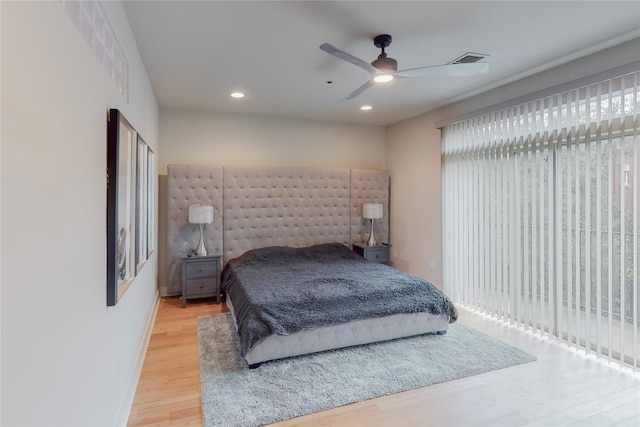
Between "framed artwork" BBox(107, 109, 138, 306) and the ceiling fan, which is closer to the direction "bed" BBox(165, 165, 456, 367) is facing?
the ceiling fan

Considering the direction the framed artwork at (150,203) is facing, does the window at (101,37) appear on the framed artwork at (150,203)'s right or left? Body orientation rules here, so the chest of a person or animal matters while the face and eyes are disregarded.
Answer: on its right

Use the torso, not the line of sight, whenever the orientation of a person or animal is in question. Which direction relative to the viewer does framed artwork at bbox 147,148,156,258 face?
to the viewer's right

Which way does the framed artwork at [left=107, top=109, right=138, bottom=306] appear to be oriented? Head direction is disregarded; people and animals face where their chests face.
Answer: to the viewer's right

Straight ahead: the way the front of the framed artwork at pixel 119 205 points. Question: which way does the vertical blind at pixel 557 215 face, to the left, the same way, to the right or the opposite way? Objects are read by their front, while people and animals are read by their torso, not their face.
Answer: the opposite way

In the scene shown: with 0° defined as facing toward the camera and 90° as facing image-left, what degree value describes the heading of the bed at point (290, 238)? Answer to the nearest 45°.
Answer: approximately 315°

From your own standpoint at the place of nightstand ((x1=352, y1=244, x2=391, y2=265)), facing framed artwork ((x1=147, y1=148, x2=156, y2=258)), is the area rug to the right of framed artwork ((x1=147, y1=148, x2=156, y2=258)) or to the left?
left

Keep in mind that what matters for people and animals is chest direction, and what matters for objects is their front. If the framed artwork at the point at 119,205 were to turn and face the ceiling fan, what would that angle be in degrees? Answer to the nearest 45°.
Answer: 0° — it already faces it

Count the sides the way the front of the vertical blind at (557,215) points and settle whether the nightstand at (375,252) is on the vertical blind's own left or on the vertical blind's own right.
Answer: on the vertical blind's own right
